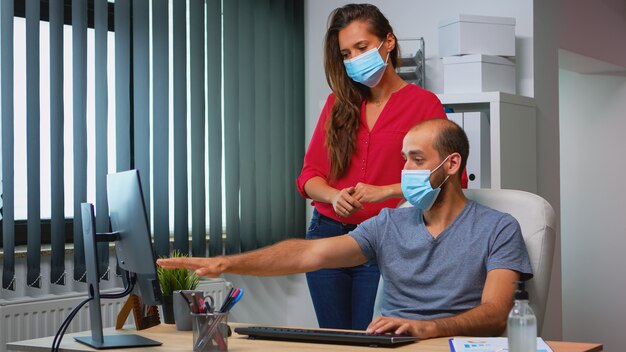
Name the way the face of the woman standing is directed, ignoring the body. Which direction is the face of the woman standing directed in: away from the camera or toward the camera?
toward the camera

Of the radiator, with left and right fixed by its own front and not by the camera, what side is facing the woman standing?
front

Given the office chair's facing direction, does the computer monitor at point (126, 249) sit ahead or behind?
ahead

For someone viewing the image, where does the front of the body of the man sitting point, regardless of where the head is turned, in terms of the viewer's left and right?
facing the viewer and to the left of the viewer

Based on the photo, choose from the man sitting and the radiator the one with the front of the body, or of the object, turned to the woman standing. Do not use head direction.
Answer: the radiator

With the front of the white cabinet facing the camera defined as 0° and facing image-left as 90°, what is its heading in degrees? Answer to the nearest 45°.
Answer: approximately 45°

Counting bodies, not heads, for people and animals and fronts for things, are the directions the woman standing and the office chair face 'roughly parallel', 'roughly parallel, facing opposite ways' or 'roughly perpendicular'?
roughly parallel

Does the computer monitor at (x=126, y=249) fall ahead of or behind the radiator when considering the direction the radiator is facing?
ahead

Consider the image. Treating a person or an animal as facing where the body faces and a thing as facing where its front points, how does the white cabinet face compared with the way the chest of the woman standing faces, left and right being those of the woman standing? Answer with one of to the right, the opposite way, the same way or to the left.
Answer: the same way

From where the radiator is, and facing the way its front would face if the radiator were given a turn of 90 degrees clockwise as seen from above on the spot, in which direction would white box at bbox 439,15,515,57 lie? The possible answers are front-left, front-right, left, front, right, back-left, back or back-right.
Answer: back-left

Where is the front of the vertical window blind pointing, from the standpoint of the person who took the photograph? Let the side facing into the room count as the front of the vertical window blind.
facing the viewer and to the right of the viewer

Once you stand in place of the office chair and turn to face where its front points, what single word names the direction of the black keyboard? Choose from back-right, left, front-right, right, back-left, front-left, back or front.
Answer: front

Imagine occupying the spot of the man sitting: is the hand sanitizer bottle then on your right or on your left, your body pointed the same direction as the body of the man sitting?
on your left

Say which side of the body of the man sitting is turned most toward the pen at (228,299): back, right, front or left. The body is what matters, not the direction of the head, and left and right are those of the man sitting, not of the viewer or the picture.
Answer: front

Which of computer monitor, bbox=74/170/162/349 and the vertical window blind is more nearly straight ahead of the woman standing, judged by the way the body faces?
the computer monitor
